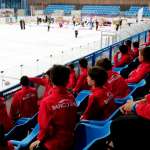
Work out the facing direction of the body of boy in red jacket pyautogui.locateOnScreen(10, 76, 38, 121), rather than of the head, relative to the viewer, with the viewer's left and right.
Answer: facing away from the viewer and to the left of the viewer

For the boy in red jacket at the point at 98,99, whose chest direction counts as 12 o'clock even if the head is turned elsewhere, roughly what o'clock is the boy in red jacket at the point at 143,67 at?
the boy in red jacket at the point at 143,67 is roughly at 2 o'clock from the boy in red jacket at the point at 98,99.

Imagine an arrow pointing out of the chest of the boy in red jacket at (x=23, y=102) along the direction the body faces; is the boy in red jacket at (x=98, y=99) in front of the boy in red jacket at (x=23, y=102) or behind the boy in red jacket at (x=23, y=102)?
behind

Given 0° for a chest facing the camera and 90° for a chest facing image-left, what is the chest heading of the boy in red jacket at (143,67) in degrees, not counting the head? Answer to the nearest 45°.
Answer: approximately 90°

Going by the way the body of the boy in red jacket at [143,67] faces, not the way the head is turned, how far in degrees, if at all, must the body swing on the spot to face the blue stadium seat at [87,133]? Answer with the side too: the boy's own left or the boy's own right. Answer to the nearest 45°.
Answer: approximately 90° to the boy's own left

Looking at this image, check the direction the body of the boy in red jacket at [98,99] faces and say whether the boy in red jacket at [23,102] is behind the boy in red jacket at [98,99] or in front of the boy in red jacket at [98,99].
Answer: in front

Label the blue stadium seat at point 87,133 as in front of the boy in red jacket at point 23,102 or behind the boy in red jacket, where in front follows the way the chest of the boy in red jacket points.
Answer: behind

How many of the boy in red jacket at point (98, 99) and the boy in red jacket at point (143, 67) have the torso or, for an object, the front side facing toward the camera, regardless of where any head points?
0

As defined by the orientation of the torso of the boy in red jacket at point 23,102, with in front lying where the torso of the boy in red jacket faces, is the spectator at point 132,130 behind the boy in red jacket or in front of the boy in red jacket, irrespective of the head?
behind

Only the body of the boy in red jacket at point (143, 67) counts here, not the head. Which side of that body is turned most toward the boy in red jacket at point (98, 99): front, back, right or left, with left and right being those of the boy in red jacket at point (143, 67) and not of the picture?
left

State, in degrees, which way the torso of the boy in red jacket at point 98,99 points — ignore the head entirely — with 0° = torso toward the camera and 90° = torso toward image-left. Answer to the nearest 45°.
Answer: approximately 135°

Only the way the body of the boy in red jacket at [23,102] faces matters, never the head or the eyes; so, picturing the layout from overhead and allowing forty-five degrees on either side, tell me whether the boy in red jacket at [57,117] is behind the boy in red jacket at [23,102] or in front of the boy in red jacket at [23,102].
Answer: behind

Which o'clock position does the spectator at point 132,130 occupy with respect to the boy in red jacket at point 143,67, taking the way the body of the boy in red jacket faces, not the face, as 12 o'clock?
The spectator is roughly at 9 o'clock from the boy in red jacket.
